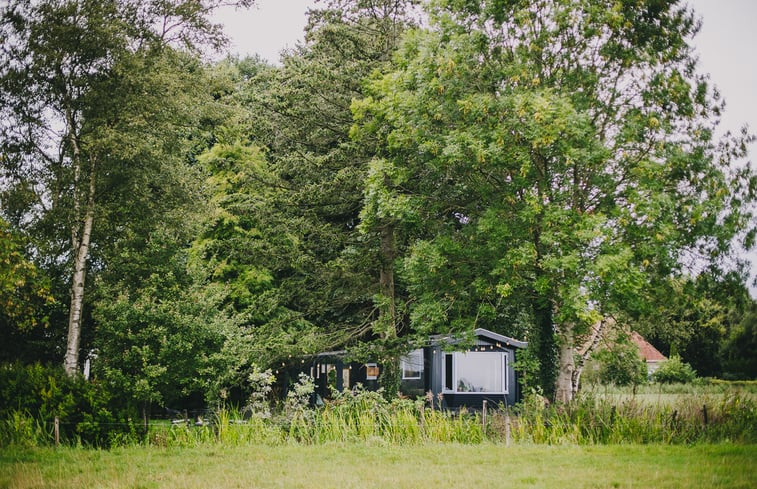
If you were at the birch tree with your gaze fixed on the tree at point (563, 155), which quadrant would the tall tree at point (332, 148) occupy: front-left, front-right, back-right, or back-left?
front-left

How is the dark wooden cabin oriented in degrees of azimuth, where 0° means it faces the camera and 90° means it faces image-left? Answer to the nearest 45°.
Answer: approximately 0°

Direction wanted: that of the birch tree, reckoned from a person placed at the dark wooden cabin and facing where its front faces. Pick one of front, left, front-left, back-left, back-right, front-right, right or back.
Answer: front-right
